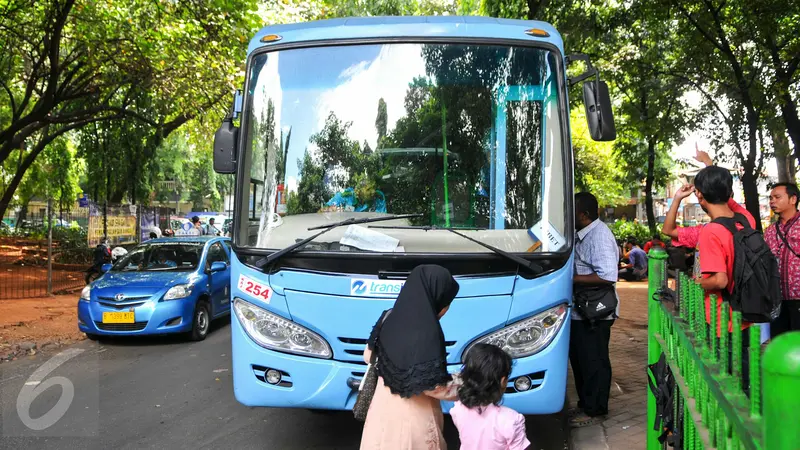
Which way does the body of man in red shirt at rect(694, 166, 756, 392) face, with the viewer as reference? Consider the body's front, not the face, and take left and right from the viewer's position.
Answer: facing away from the viewer and to the left of the viewer

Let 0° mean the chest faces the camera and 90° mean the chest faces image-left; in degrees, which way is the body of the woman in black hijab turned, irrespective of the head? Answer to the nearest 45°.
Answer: approximately 225°

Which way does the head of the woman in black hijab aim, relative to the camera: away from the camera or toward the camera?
away from the camera

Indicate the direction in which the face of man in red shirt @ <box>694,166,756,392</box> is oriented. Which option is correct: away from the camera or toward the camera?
away from the camera

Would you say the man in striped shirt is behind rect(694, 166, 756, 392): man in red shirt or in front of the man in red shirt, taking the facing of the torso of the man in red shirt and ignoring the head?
in front

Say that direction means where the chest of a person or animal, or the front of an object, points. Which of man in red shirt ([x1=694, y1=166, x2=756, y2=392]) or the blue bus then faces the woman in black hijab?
the blue bus

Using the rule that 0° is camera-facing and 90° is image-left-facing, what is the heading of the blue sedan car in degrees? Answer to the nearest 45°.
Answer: approximately 45°

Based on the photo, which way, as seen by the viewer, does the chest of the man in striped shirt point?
to the viewer's left

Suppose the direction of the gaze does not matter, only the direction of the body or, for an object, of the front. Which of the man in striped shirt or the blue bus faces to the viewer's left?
the man in striped shirt

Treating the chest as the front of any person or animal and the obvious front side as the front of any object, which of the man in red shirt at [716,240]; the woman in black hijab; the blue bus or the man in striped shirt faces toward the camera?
the blue bus

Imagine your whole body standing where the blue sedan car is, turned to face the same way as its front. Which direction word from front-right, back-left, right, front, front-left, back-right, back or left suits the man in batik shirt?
left
